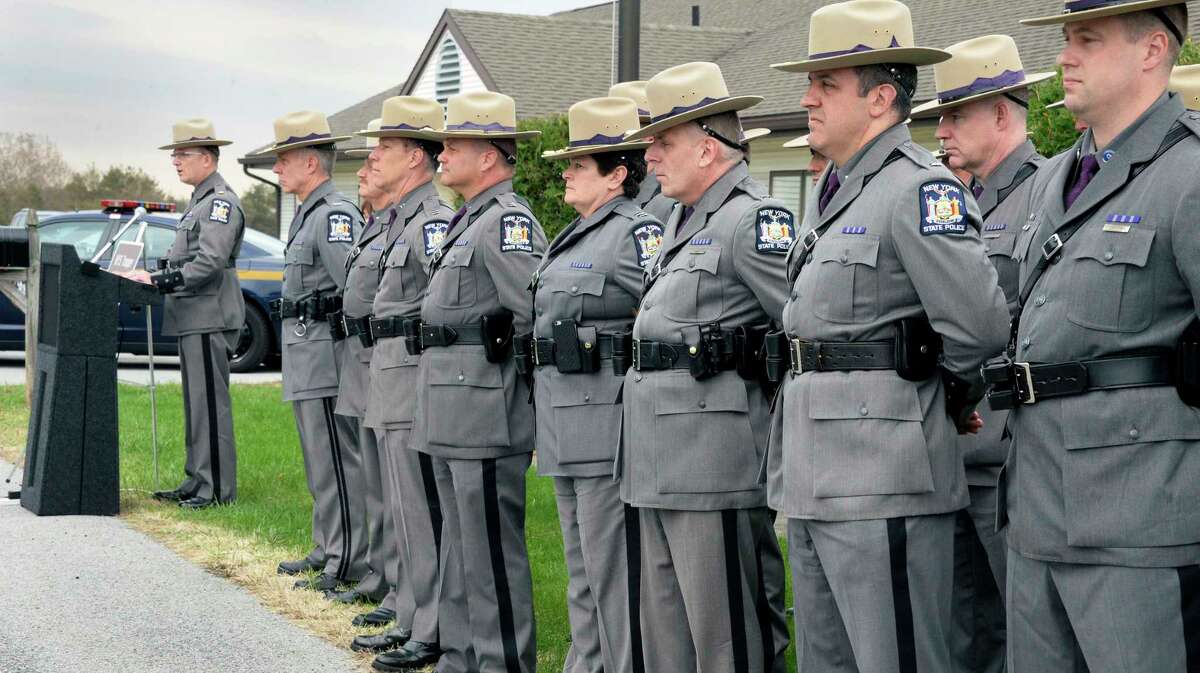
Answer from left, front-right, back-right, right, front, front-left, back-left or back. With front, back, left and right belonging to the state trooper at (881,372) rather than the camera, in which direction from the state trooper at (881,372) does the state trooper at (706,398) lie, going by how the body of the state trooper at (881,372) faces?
right

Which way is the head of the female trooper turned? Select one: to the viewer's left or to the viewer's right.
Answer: to the viewer's left

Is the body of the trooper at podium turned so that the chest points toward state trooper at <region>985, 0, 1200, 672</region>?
no

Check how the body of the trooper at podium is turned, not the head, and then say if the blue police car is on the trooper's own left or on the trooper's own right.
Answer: on the trooper's own right

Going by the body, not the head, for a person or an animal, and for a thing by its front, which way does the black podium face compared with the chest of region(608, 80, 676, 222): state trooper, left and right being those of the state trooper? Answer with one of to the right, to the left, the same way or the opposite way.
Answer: the same way

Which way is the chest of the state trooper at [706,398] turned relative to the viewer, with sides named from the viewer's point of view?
facing the viewer and to the left of the viewer

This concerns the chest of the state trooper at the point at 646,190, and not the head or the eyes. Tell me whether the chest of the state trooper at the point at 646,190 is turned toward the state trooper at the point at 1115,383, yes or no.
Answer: no

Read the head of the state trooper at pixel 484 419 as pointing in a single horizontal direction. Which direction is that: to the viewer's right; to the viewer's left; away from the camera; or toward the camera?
to the viewer's left

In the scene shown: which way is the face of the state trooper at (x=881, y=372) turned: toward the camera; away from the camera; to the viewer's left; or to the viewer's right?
to the viewer's left

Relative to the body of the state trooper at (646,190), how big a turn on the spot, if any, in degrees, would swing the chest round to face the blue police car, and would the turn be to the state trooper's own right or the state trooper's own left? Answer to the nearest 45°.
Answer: approximately 90° to the state trooper's own right

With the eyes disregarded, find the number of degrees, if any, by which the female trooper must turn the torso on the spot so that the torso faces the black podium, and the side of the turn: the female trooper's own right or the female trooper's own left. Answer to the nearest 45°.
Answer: approximately 90° to the female trooper's own right

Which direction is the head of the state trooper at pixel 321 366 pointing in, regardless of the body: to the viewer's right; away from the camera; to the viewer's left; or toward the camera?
to the viewer's left

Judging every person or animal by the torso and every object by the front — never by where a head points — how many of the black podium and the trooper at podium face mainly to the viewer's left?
2

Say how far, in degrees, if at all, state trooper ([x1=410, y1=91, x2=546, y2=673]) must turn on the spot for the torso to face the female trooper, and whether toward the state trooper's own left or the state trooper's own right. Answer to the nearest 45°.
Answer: approximately 90° to the state trooper's own left

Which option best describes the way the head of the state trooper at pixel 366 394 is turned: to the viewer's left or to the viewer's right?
to the viewer's left

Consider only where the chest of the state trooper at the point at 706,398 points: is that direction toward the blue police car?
no
